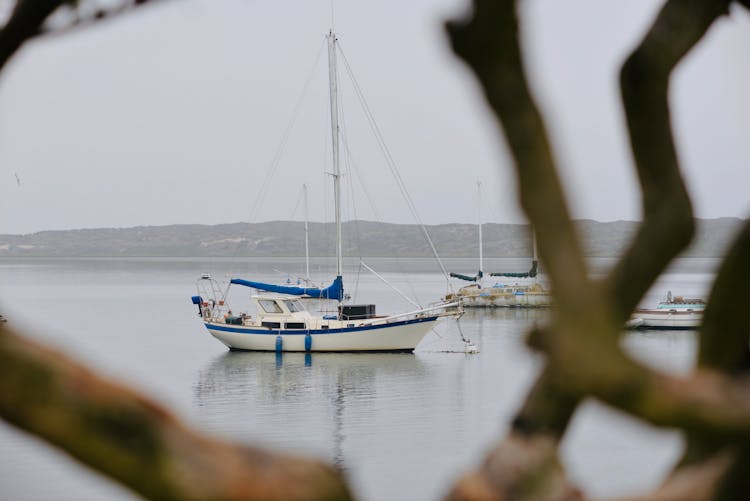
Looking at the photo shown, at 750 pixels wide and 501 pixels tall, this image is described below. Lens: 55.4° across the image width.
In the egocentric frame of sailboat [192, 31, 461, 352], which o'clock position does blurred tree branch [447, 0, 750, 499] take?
The blurred tree branch is roughly at 3 o'clock from the sailboat.

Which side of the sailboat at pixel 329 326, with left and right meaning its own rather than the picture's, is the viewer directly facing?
right
